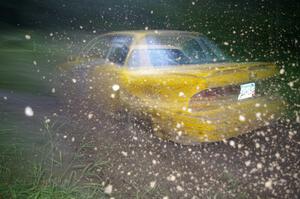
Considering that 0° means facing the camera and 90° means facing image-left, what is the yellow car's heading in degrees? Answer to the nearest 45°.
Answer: approximately 135°
